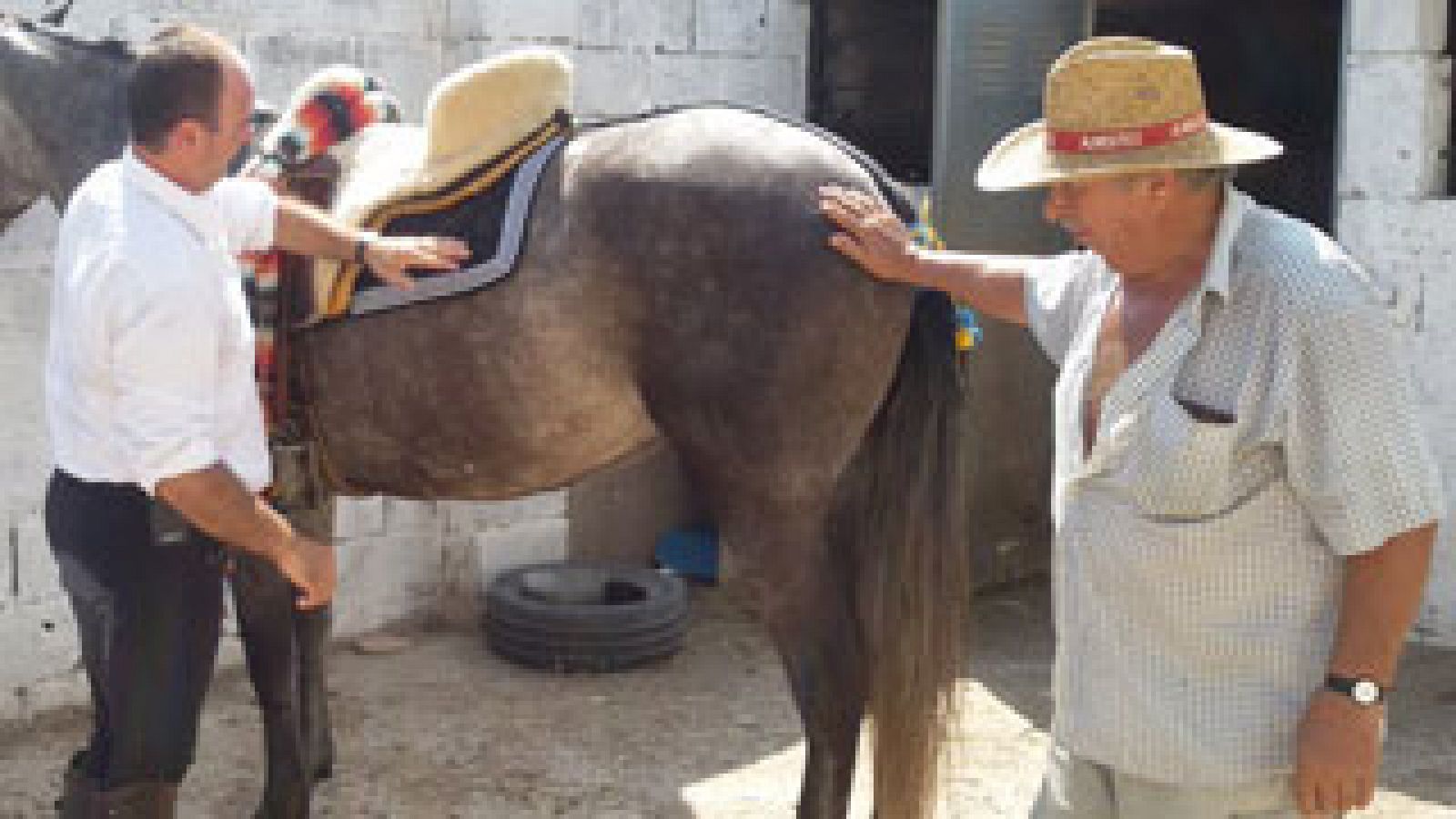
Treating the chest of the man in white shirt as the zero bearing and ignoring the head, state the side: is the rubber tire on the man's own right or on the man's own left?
on the man's own left

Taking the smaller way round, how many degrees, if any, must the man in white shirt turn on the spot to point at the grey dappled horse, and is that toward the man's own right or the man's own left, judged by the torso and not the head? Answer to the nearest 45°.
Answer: approximately 45° to the man's own left

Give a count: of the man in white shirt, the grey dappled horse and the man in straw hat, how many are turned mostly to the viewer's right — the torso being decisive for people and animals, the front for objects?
1

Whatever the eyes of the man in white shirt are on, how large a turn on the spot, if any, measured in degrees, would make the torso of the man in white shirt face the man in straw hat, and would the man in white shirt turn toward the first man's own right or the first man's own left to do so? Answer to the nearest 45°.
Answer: approximately 45° to the first man's own right

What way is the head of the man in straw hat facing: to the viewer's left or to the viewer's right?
to the viewer's left

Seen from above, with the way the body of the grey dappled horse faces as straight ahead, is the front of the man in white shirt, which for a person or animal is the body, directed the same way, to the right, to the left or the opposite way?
the opposite way

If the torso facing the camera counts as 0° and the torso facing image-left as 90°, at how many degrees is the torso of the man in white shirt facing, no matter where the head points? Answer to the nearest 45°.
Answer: approximately 270°

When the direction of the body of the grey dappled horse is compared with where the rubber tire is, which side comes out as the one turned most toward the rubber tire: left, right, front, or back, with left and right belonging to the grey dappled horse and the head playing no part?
right

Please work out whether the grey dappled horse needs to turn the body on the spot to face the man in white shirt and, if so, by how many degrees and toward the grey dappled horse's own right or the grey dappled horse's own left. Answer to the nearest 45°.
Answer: approximately 45° to the grey dappled horse's own left

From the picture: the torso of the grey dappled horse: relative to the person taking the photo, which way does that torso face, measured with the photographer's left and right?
facing to the left of the viewer

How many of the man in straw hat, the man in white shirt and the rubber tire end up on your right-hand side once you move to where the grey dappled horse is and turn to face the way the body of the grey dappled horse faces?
1

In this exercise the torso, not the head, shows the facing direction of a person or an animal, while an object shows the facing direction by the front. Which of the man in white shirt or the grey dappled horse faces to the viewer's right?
the man in white shirt
